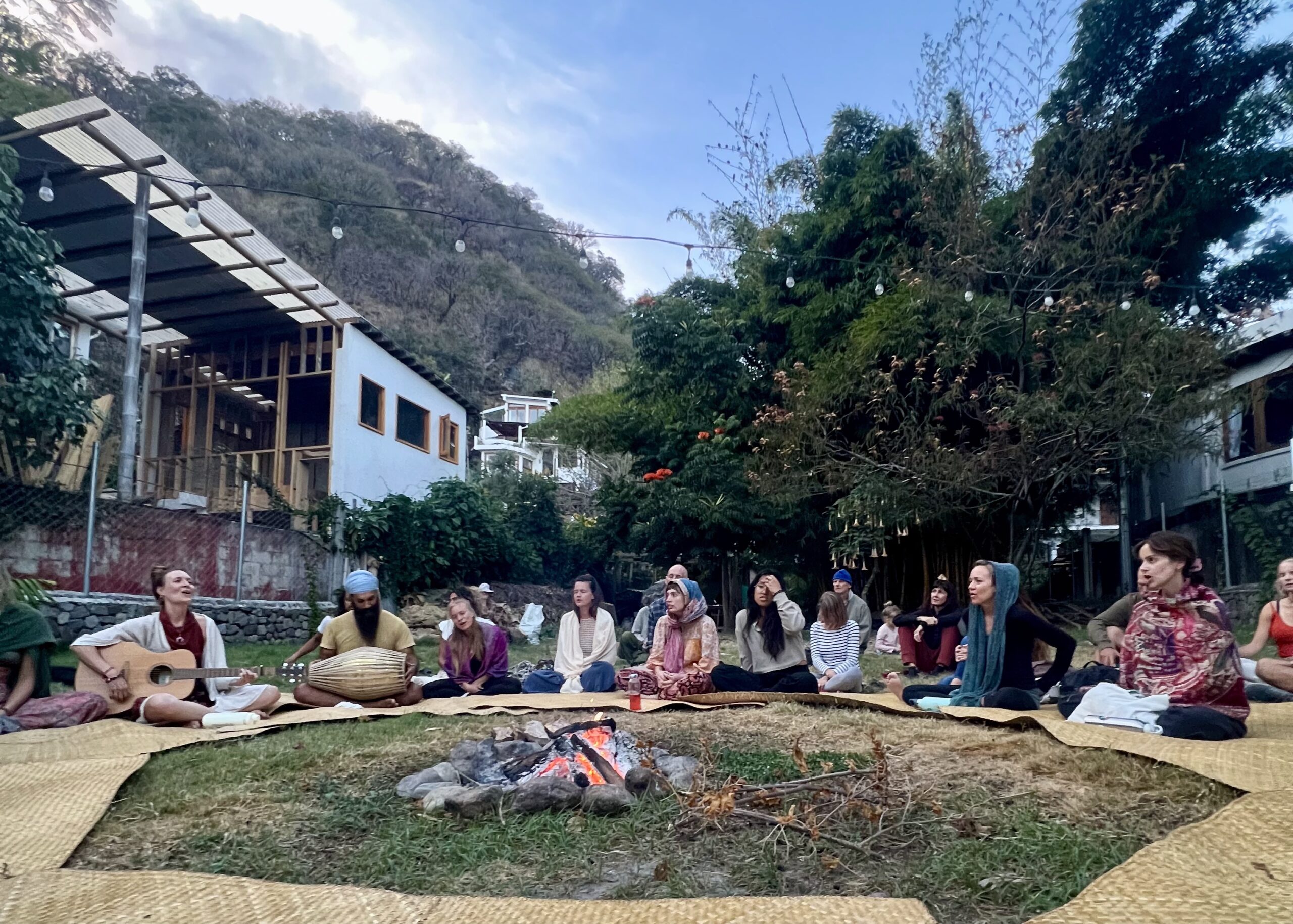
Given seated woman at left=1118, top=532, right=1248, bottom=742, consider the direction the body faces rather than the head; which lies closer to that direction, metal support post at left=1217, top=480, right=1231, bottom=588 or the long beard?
the long beard

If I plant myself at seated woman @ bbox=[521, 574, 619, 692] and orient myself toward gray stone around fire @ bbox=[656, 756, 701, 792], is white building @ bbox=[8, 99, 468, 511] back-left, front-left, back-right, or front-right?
back-right

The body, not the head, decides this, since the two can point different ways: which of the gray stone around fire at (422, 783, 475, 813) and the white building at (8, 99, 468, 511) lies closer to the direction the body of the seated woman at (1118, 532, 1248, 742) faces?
the gray stone around fire

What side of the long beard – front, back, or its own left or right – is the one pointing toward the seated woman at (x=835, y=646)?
left

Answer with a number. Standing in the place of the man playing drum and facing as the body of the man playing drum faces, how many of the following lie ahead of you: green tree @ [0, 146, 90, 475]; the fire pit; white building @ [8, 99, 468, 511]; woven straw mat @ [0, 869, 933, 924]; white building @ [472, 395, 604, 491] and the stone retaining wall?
2

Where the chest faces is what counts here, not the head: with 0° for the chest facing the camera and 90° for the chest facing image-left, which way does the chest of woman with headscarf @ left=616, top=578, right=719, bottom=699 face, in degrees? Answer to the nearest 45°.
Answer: approximately 45°

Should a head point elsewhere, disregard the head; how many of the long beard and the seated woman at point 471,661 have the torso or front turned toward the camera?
2

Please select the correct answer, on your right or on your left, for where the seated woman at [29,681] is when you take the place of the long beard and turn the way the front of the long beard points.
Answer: on your right

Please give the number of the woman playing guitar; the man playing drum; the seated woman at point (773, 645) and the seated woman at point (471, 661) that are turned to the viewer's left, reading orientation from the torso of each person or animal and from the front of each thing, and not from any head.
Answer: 0

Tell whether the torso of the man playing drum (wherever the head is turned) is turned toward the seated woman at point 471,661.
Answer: no

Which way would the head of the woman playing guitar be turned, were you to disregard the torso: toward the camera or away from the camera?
toward the camera

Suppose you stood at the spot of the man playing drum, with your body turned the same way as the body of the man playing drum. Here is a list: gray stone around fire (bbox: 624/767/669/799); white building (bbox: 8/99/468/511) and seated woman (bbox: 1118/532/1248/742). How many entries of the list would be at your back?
1

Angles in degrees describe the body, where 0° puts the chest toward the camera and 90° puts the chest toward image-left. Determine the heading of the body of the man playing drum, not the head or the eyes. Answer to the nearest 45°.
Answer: approximately 0°

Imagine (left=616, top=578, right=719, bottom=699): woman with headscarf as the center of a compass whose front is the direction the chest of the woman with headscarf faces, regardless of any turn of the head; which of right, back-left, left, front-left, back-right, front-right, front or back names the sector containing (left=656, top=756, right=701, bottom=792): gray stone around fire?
front-left

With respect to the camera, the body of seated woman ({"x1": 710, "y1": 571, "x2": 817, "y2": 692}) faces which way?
toward the camera

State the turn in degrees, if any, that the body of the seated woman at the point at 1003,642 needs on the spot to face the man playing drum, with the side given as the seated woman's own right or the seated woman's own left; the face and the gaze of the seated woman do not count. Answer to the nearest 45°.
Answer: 0° — they already face them

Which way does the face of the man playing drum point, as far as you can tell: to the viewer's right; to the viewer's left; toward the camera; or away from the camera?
toward the camera

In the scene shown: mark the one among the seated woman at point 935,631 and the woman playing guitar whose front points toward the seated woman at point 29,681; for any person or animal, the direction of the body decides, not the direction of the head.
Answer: the seated woman at point 935,631

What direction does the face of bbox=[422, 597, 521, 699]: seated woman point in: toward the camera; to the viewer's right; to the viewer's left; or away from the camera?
toward the camera

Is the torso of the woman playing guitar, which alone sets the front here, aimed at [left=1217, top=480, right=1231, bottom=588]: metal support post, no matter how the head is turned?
no

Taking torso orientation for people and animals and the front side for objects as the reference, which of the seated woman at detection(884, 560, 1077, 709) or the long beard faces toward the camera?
the long beard

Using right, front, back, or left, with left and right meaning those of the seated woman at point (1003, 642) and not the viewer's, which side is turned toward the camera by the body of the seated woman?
left
